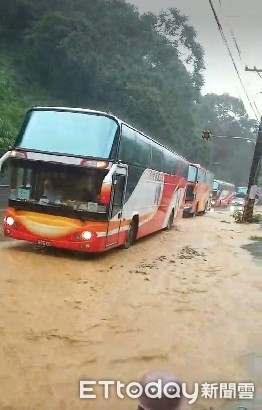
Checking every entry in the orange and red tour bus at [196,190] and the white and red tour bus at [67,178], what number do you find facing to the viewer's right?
0

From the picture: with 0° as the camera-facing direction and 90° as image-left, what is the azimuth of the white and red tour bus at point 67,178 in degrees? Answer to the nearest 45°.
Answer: approximately 45°

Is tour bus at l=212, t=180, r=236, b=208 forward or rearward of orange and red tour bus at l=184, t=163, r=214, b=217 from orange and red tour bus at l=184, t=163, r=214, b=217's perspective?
rearward

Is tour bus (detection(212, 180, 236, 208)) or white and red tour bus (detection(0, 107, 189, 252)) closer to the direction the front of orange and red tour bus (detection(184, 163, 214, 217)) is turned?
the white and red tour bus

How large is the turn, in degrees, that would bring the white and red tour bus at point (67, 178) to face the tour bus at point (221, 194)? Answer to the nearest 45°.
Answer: approximately 135° to its right

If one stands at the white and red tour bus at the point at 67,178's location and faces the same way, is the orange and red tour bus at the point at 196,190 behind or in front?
behind

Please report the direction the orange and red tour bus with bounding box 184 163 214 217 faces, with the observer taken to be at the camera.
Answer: facing the viewer and to the left of the viewer
